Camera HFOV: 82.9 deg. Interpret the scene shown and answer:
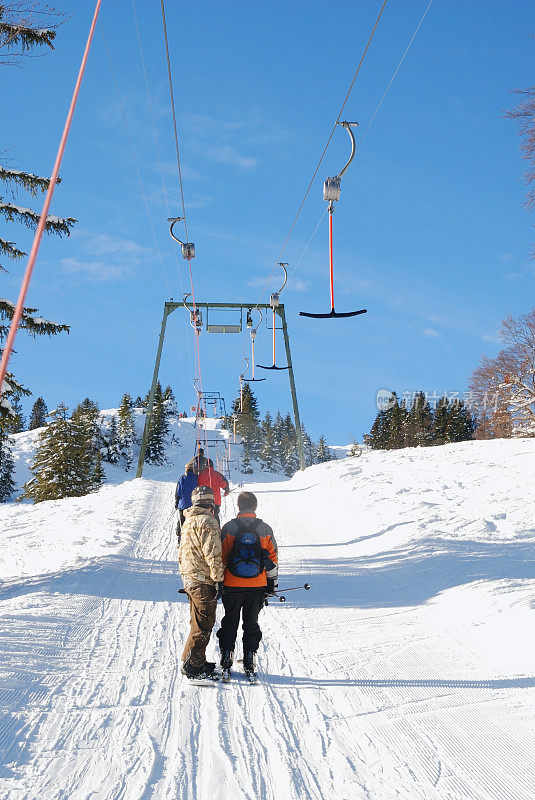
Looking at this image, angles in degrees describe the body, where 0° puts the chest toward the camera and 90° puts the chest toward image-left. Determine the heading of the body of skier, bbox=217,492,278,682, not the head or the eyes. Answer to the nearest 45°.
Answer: approximately 180°

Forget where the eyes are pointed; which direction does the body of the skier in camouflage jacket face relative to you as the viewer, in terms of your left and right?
facing away from the viewer and to the right of the viewer

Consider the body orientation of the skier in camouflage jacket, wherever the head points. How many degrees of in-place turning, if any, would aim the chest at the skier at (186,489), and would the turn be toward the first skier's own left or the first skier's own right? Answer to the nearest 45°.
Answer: approximately 45° to the first skier's own left

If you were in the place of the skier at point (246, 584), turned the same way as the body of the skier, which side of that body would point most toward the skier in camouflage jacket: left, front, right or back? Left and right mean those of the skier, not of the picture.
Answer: left
